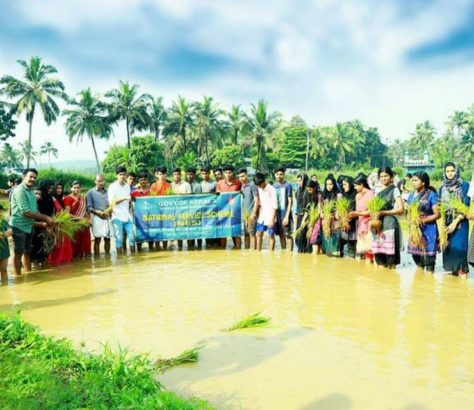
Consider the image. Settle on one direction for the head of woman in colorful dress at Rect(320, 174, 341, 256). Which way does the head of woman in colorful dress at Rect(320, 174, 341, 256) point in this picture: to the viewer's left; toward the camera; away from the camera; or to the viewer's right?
toward the camera

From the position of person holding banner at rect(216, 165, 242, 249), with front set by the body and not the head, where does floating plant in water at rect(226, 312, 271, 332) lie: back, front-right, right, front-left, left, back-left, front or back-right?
front

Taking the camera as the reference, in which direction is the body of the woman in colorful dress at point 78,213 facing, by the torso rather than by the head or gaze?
toward the camera

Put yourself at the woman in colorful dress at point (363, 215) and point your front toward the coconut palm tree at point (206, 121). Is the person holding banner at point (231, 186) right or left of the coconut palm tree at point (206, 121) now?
left

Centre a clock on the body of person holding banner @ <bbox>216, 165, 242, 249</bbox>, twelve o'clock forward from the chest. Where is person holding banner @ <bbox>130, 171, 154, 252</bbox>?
person holding banner @ <bbox>130, 171, 154, 252</bbox> is roughly at 3 o'clock from person holding banner @ <bbox>216, 165, 242, 249</bbox>.

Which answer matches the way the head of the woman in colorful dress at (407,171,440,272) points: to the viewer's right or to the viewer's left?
to the viewer's left

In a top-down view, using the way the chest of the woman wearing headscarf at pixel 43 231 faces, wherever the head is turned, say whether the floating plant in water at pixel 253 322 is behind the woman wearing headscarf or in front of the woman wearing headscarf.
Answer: in front

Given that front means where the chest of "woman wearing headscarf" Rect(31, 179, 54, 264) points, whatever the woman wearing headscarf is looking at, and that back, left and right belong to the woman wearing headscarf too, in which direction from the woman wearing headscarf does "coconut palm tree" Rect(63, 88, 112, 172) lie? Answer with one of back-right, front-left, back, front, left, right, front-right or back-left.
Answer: back-left

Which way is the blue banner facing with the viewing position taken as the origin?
facing the viewer

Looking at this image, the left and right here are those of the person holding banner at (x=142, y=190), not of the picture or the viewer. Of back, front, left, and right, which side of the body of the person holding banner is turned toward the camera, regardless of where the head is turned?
front

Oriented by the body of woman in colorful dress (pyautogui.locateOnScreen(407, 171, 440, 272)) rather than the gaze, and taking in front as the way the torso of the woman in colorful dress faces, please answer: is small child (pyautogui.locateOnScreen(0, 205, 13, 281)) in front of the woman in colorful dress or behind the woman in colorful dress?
in front

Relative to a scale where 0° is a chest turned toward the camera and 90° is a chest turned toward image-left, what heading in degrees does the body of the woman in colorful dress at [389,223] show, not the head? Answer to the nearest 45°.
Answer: approximately 45°

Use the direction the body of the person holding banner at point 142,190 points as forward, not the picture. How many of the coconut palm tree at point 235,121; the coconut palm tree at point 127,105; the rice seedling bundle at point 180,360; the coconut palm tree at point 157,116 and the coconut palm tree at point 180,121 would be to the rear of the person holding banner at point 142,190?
4

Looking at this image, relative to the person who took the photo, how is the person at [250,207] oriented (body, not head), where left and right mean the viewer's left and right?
facing the viewer and to the left of the viewer
